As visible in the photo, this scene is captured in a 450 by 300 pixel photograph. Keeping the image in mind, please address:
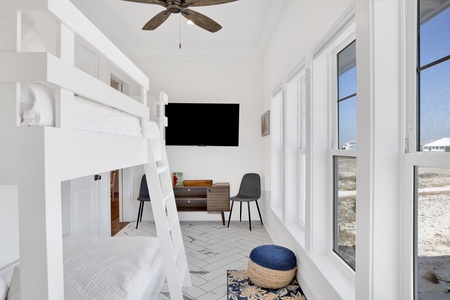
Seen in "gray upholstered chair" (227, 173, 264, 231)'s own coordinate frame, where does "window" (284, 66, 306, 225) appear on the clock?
The window is roughly at 10 o'clock from the gray upholstered chair.

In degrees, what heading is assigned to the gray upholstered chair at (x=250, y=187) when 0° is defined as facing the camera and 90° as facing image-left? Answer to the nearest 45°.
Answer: approximately 45°

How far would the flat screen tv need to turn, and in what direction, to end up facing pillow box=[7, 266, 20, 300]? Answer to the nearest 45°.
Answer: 0° — it already faces it

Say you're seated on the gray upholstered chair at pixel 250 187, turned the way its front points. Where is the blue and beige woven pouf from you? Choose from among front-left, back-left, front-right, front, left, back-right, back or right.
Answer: front-left

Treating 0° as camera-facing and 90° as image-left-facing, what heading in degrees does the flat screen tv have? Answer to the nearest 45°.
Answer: approximately 0°

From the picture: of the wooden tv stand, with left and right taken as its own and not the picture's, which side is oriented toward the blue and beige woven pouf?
front

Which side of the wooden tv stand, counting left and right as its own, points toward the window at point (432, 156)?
front

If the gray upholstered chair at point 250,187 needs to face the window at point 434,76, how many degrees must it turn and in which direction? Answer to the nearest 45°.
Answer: approximately 45° to its left

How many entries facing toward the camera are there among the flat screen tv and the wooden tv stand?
2

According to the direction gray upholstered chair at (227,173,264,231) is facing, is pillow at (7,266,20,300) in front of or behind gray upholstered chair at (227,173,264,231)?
in front

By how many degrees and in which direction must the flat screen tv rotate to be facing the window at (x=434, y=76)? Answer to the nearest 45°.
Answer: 0° — it already faces it

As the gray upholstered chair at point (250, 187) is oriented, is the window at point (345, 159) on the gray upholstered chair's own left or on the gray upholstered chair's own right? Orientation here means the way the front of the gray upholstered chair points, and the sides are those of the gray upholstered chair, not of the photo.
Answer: on the gray upholstered chair's own left

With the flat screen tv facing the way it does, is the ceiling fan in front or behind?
in front
